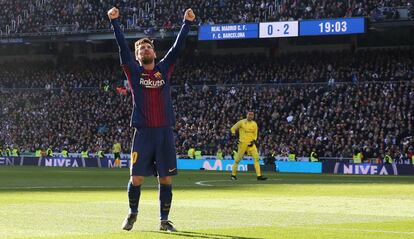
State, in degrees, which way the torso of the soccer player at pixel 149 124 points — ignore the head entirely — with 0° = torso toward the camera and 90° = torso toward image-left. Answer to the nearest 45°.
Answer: approximately 0°
